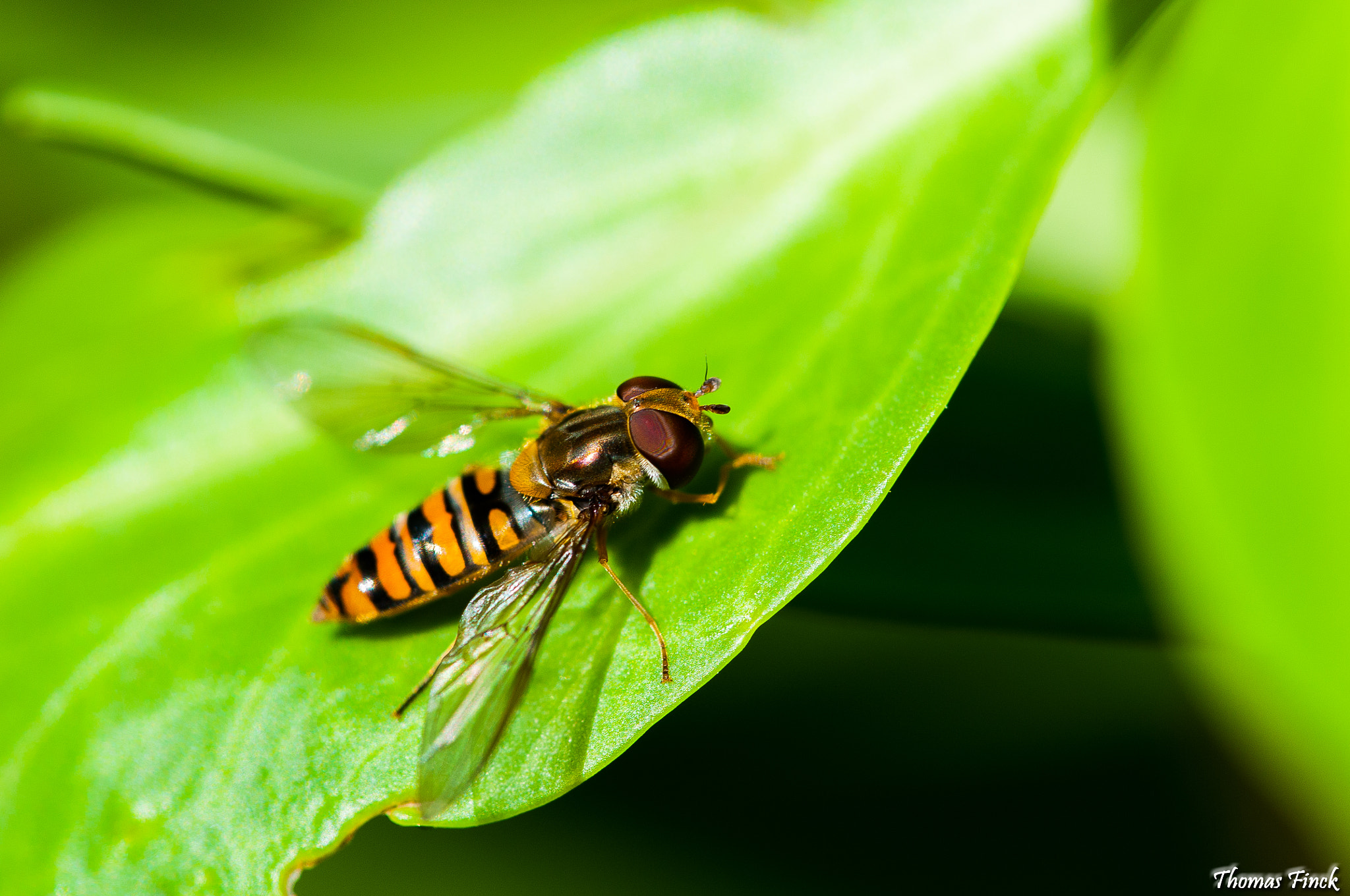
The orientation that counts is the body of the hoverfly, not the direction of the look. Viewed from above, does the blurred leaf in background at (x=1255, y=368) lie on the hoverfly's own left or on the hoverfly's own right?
on the hoverfly's own right

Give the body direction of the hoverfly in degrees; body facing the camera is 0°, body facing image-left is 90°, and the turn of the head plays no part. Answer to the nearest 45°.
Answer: approximately 225°
